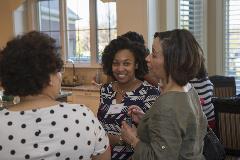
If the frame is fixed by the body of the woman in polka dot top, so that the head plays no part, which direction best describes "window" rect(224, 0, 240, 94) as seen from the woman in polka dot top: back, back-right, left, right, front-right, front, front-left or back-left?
front

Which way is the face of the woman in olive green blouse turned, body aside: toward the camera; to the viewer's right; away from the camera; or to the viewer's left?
to the viewer's left

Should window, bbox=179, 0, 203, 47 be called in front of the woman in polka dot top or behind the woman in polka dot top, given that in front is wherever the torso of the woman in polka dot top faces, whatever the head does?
in front

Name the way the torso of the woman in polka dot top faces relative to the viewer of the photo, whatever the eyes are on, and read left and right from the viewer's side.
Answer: facing away from the viewer and to the right of the viewer

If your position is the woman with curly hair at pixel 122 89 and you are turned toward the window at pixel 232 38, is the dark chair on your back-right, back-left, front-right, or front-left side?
front-right

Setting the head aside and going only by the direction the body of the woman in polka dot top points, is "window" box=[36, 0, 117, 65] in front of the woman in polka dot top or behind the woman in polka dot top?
in front

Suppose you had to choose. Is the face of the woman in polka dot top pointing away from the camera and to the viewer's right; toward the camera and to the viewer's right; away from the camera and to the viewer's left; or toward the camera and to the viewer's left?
away from the camera and to the viewer's right

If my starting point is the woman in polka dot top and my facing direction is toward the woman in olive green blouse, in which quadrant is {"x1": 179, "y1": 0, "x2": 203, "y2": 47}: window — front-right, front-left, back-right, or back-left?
front-left
